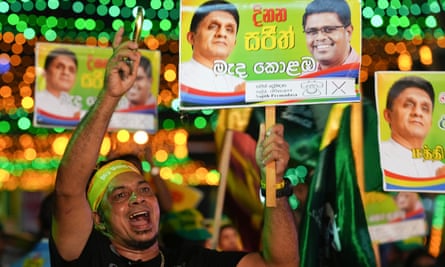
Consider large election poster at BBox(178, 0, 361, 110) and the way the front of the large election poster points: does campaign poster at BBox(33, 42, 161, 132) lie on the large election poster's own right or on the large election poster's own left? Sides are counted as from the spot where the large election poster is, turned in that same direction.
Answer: on the large election poster's own right

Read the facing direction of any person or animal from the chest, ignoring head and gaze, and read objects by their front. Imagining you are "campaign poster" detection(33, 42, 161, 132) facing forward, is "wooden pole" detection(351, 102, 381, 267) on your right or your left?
on your left

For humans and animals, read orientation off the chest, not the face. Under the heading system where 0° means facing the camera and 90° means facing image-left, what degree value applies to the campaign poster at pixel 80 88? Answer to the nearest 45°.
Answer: approximately 0°

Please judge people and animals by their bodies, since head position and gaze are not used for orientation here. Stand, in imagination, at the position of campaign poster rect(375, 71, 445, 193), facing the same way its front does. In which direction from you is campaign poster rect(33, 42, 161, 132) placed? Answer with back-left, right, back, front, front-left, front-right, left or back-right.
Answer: right

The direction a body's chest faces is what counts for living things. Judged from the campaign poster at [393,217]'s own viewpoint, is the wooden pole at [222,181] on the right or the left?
on its right

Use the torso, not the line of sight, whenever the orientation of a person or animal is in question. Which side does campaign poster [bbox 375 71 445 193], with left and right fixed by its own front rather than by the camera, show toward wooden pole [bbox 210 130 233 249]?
right

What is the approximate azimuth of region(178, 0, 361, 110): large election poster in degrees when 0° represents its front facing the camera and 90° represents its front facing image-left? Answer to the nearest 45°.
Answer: approximately 0°

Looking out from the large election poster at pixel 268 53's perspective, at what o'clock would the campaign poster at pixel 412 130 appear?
The campaign poster is roughly at 8 o'clock from the large election poster.

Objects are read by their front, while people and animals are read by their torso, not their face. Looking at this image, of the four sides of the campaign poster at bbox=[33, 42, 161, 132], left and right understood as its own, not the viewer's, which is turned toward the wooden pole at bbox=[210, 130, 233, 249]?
left
